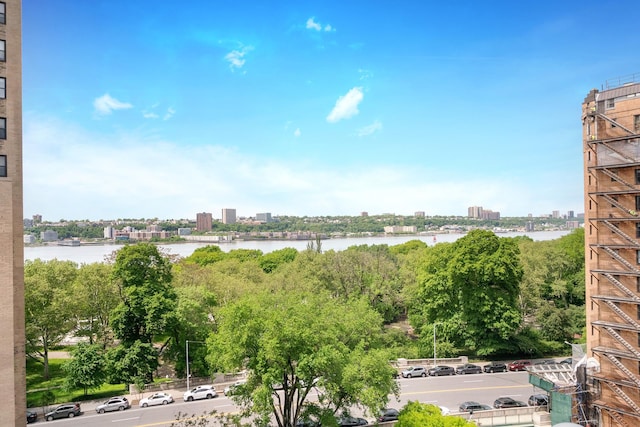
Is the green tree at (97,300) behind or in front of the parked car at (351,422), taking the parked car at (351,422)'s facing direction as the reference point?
behind

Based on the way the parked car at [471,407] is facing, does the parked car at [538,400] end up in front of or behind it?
in front

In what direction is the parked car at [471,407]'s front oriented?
to the viewer's right

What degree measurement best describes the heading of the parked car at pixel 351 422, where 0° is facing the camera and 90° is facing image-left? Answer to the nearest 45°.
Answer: approximately 270°

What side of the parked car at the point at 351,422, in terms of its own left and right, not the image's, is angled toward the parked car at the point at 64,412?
back

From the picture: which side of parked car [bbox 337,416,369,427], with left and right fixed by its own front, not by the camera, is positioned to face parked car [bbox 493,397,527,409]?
front

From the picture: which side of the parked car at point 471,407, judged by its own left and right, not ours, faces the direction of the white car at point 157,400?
back
